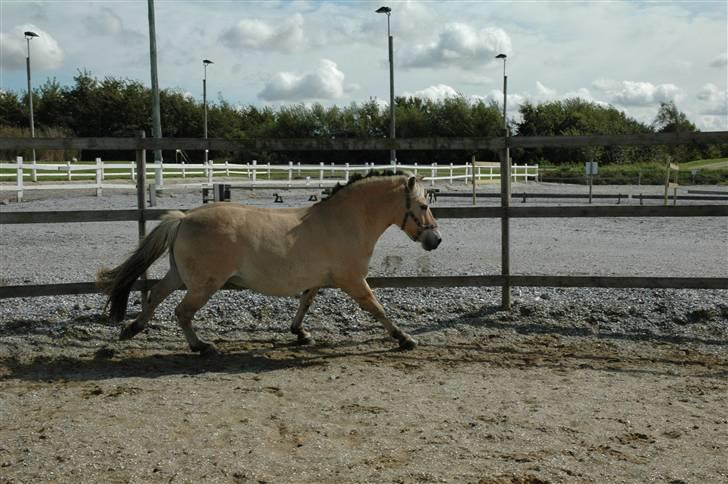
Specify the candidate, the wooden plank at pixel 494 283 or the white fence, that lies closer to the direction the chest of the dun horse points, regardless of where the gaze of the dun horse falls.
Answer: the wooden plank

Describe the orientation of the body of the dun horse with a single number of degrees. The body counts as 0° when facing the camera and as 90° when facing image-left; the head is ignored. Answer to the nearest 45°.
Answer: approximately 270°

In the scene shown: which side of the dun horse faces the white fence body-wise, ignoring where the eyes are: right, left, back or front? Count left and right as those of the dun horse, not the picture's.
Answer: left

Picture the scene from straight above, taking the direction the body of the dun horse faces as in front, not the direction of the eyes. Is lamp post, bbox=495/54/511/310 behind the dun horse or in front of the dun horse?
in front

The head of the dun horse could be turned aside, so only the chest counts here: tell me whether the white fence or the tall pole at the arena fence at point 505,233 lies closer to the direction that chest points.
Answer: the tall pole at the arena fence

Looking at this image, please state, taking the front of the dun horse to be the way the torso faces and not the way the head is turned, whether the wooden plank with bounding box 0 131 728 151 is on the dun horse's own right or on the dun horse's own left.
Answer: on the dun horse's own left
